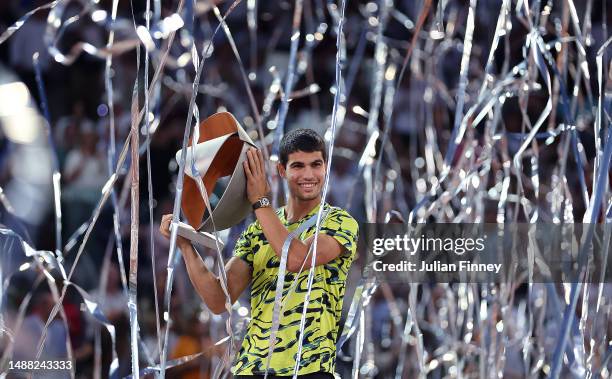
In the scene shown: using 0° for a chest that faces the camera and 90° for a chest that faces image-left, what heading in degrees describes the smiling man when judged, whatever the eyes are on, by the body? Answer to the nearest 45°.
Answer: approximately 0°
